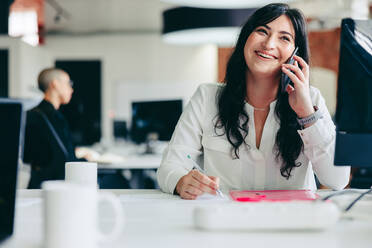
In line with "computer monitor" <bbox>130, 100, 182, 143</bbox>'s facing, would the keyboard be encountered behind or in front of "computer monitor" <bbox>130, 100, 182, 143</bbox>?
in front

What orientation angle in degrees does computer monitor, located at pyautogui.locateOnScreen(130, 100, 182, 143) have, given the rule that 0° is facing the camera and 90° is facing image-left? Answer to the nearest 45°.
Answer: approximately 0°

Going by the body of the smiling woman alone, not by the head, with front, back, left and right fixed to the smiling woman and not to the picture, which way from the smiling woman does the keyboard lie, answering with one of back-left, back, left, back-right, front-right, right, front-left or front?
front

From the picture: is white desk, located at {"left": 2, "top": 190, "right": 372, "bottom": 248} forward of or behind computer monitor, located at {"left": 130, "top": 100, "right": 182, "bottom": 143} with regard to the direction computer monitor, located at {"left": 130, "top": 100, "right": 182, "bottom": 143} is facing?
forward

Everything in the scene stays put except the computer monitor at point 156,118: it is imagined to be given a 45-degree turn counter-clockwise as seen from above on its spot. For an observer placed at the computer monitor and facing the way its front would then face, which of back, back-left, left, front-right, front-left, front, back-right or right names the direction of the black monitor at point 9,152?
front-right

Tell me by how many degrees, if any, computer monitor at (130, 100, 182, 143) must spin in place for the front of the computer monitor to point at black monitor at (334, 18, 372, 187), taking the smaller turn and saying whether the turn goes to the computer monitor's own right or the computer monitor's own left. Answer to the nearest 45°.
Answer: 0° — it already faces it

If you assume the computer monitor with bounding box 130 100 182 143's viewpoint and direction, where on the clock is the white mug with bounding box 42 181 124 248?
The white mug is roughly at 12 o'clock from the computer monitor.
